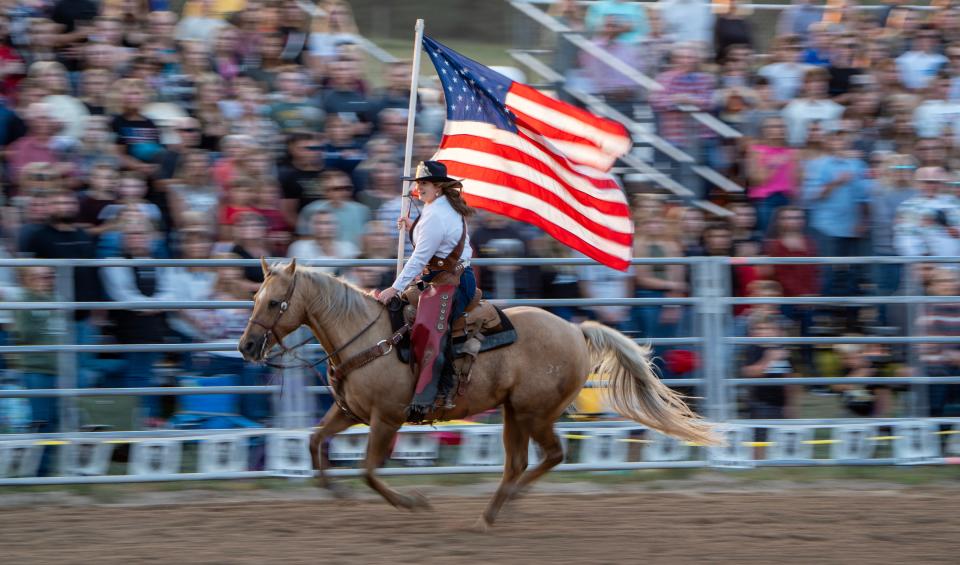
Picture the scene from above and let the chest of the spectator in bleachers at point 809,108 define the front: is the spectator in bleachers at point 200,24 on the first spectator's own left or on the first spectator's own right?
on the first spectator's own right

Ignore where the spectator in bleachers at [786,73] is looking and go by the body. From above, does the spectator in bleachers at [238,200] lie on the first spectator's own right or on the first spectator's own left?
on the first spectator's own right

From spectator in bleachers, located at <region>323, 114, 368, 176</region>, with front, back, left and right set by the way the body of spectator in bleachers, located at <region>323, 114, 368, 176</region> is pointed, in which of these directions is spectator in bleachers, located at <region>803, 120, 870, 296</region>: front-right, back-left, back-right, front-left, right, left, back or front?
left

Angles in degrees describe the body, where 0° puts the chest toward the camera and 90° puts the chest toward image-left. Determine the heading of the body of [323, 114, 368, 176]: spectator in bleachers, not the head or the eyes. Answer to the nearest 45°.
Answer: approximately 0°

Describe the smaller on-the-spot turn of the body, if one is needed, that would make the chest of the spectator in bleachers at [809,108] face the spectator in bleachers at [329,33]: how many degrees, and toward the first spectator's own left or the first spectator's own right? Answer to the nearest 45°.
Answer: approximately 90° to the first spectator's own right

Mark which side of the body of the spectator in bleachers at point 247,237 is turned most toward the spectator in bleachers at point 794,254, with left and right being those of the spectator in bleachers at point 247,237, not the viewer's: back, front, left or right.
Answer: left

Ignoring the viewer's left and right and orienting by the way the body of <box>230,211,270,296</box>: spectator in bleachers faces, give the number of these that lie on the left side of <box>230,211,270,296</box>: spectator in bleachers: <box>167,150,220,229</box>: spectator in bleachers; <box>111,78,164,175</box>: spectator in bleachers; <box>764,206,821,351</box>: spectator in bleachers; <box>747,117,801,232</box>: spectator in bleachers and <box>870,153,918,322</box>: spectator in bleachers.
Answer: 3

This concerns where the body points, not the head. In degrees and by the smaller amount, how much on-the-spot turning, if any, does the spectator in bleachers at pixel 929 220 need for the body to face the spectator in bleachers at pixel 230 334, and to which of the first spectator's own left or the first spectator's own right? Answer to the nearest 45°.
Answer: approximately 45° to the first spectator's own right

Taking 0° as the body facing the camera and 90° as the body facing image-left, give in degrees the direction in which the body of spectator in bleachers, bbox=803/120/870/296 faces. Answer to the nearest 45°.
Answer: approximately 0°
